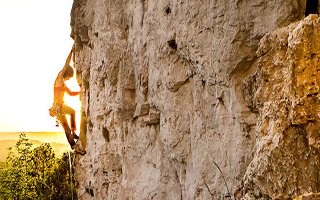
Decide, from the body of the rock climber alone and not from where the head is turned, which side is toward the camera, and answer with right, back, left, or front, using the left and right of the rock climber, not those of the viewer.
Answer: right
